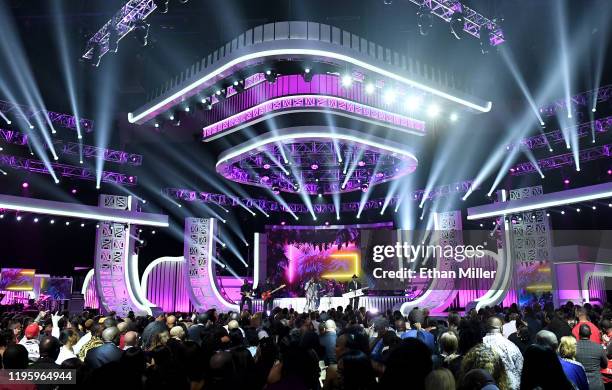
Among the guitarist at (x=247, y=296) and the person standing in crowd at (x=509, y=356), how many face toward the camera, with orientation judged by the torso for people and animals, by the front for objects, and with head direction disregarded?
1

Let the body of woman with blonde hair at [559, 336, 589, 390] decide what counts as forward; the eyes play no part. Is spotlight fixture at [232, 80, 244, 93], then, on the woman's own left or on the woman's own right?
on the woman's own left

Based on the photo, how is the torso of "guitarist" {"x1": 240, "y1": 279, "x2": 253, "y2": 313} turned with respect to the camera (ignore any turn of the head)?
toward the camera

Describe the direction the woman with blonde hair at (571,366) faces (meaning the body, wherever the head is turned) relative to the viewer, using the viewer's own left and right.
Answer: facing away from the viewer

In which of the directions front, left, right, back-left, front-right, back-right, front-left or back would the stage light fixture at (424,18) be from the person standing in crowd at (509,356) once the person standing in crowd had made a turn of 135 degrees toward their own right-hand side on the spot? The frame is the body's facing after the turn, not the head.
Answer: left

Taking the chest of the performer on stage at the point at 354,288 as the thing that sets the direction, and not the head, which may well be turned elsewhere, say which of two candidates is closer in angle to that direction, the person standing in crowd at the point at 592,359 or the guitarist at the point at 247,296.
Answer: the person standing in crowd

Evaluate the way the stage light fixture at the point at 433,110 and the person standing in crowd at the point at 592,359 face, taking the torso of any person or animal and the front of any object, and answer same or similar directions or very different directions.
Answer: very different directions

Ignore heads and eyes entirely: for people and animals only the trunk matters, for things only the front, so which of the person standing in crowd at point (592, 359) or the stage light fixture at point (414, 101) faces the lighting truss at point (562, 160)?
the person standing in crowd

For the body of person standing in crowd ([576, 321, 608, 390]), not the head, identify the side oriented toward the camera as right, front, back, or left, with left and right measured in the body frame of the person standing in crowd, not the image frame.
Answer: back

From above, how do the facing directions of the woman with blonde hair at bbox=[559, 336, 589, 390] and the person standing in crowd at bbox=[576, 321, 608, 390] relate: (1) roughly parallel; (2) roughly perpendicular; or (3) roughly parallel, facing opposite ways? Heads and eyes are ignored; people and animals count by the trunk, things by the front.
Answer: roughly parallel

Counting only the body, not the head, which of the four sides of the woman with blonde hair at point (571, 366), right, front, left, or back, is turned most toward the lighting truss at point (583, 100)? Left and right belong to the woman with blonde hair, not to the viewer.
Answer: front

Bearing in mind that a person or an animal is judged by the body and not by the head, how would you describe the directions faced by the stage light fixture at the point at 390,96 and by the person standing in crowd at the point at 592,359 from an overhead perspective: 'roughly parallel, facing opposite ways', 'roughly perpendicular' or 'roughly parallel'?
roughly parallel, facing opposite ways

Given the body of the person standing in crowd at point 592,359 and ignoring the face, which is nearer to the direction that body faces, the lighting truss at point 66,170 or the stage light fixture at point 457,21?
the stage light fixture

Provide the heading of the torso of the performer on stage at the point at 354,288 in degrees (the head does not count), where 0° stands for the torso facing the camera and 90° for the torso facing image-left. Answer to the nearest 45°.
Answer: approximately 0°

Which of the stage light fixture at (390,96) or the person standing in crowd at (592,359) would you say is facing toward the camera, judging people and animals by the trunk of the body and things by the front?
the stage light fixture

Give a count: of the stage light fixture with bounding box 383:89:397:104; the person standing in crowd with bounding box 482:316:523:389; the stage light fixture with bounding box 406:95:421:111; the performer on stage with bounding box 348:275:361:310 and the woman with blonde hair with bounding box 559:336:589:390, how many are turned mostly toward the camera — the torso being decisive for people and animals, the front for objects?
3

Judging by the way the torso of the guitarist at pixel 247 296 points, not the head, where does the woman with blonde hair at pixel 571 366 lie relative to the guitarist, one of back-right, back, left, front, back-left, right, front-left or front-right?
front

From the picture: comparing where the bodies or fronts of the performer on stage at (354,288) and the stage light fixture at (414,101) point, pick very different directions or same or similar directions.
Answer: same or similar directions

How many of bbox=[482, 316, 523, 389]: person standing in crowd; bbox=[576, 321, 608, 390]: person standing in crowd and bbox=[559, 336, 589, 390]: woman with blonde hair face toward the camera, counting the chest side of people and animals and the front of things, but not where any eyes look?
0

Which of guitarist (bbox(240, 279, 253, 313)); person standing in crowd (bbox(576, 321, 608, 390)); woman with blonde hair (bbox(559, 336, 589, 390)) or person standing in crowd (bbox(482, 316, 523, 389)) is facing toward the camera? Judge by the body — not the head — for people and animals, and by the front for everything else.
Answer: the guitarist

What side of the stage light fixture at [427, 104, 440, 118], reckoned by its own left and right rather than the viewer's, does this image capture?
front
